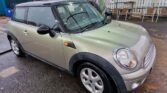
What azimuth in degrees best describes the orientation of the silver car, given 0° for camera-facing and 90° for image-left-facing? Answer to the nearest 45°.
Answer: approximately 315°

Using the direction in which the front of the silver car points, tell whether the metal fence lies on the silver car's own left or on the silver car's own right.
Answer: on the silver car's own left
